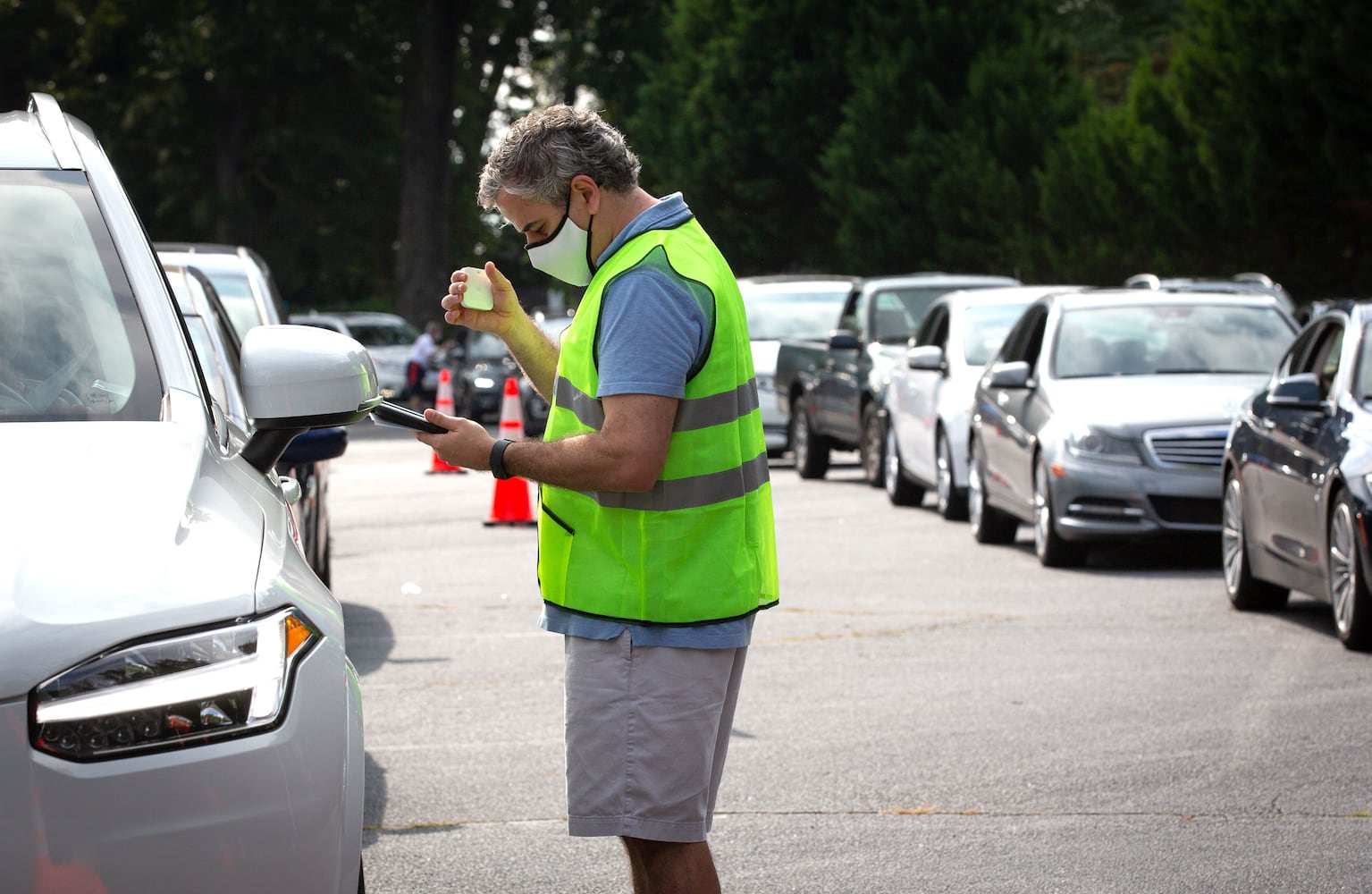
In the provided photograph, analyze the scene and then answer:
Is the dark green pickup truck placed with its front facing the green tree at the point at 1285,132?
no

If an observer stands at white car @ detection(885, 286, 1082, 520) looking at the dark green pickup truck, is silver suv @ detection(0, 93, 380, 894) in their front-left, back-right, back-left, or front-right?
back-left

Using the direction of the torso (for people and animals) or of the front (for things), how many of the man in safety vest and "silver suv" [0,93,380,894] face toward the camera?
1

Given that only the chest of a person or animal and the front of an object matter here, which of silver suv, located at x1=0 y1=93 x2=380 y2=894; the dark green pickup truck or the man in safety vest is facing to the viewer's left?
the man in safety vest

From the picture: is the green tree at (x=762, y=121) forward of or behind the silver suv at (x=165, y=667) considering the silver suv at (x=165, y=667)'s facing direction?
behind

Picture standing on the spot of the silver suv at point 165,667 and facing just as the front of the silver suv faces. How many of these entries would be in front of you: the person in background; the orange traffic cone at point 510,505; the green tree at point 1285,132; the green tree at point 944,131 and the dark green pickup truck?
0

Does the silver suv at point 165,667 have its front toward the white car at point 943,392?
no

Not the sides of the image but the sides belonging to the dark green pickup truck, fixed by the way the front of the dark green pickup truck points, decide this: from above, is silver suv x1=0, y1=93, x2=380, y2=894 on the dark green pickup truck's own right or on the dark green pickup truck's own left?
on the dark green pickup truck's own right

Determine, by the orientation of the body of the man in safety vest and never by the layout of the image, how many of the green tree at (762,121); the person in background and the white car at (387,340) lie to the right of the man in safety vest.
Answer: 3

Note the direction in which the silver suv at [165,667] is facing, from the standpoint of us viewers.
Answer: facing the viewer

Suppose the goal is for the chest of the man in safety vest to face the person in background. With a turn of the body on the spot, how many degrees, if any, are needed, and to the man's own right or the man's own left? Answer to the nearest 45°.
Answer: approximately 90° to the man's own right

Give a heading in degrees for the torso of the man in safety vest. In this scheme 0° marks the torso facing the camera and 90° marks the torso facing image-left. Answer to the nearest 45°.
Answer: approximately 90°

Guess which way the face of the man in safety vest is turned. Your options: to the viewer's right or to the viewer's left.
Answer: to the viewer's left

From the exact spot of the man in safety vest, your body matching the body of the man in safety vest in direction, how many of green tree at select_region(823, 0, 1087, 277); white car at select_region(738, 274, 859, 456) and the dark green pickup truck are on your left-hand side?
0

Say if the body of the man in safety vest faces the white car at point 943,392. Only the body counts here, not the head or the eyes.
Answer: no

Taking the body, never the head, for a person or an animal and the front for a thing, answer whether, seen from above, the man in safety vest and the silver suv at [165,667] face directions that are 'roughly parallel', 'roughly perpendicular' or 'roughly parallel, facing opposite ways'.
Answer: roughly perpendicular
